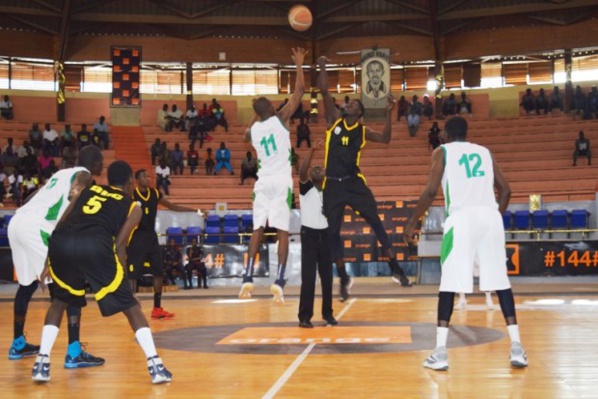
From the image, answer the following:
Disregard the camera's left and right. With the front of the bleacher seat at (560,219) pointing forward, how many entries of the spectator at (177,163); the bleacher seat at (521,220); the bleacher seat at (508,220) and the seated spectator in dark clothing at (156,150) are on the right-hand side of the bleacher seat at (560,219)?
4

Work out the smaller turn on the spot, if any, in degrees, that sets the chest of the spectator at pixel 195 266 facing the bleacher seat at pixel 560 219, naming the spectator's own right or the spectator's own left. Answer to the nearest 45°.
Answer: approximately 90° to the spectator's own left

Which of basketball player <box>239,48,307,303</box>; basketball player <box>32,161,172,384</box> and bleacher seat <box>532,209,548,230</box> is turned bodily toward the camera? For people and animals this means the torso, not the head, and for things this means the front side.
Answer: the bleacher seat

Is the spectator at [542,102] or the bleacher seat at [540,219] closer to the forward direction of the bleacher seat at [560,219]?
the bleacher seat

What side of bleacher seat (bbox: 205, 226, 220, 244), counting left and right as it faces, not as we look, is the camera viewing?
front

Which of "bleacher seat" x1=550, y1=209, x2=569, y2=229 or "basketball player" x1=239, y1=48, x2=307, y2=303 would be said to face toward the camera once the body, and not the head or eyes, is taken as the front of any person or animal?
the bleacher seat

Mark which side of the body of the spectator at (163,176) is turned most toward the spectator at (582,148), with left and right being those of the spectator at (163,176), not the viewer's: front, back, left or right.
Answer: left

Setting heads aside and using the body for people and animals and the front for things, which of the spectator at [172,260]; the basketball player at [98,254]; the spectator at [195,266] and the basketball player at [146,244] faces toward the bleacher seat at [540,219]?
the basketball player at [98,254]

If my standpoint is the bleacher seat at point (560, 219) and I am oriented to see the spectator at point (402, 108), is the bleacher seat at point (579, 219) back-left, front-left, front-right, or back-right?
back-right

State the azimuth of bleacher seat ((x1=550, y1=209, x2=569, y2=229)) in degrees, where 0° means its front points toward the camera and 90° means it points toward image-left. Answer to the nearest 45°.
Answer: approximately 0°

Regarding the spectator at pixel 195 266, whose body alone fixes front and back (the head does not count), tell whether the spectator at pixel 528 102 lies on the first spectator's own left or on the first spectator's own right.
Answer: on the first spectator's own left

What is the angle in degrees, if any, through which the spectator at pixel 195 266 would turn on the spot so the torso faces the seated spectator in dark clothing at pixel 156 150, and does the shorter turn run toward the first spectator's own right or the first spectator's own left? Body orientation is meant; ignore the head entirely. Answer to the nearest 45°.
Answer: approximately 180°

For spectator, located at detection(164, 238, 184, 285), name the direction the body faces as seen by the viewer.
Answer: toward the camera

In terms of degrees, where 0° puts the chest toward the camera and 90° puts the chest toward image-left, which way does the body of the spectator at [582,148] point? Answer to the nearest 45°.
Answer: approximately 0°

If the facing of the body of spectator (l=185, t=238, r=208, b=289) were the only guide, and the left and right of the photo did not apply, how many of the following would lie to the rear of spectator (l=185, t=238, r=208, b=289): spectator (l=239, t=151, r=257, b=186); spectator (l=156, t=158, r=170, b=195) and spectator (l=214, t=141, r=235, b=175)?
3

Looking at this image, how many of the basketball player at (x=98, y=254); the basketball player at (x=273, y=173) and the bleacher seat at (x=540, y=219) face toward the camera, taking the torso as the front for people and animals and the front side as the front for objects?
1

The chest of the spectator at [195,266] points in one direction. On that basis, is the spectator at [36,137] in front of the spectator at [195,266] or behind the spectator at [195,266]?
behind

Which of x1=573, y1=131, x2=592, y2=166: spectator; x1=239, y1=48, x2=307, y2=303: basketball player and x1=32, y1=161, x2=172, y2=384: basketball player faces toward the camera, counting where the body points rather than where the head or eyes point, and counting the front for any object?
the spectator

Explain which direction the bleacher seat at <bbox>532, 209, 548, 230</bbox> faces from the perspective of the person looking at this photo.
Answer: facing the viewer

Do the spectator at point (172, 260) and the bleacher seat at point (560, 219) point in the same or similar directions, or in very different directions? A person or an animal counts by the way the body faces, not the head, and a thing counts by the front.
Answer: same or similar directions

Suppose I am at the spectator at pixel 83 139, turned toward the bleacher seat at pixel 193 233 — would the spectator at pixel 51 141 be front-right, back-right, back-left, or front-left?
back-right

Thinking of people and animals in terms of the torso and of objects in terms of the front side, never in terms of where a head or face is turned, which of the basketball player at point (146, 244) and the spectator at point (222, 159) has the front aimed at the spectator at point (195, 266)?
the spectator at point (222, 159)

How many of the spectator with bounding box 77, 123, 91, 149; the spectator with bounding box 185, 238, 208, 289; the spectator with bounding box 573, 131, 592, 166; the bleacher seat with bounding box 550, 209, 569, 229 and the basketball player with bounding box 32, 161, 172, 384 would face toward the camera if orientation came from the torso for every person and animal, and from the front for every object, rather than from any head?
4
